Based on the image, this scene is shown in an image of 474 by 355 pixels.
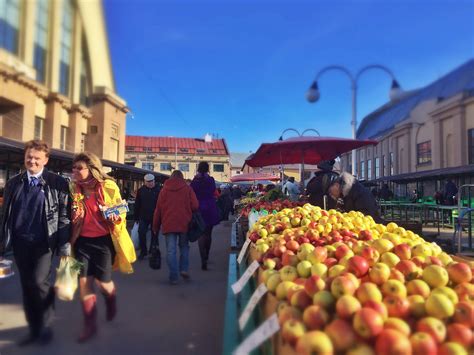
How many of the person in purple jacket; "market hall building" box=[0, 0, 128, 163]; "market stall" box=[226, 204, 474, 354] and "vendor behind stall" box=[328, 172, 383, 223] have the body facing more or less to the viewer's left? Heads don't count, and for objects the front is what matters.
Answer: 2

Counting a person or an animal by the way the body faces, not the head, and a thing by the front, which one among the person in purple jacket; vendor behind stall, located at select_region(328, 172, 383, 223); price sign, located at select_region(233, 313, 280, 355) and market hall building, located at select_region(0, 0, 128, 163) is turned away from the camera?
the person in purple jacket

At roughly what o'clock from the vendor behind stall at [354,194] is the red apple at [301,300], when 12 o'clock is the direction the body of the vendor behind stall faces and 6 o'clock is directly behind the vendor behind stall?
The red apple is roughly at 9 o'clock from the vendor behind stall.

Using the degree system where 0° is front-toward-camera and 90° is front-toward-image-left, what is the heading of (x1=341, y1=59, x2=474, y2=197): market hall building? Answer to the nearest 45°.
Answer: approximately 45°

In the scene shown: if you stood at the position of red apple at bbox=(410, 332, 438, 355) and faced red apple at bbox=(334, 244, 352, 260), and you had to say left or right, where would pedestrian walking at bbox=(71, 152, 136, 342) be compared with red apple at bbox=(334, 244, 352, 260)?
left

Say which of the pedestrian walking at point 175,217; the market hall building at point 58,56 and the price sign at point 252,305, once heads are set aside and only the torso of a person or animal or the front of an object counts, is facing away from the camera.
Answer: the pedestrian walking

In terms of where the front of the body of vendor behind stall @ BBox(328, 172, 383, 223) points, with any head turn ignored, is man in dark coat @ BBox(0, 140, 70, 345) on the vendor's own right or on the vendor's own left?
on the vendor's own left

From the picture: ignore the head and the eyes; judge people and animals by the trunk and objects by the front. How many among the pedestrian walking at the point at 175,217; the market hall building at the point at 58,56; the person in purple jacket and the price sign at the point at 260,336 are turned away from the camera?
2

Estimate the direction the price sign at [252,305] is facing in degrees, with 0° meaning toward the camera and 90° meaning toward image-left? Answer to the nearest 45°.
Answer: approximately 45°
